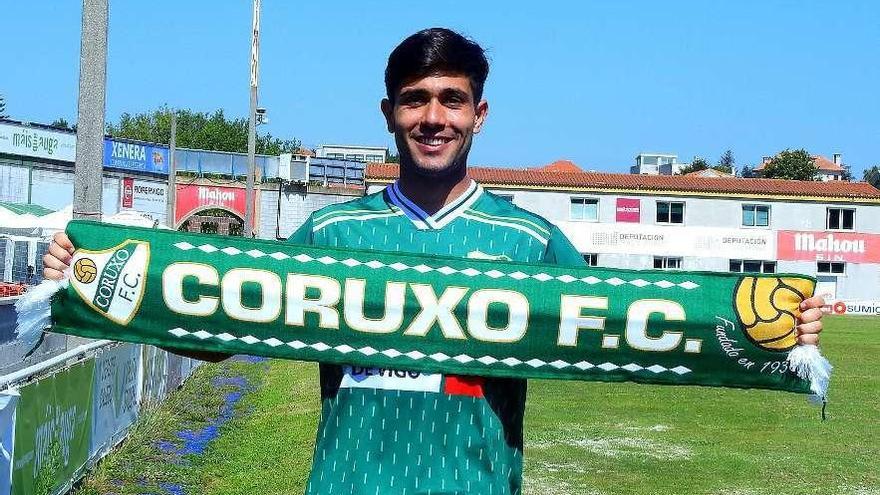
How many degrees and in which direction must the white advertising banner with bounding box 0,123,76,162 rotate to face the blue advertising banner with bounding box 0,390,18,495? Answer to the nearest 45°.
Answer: approximately 45° to its right

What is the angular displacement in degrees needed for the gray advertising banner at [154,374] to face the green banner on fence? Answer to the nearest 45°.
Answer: approximately 45° to its right

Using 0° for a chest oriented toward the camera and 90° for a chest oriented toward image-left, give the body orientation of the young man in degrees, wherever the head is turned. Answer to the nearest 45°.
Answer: approximately 0°

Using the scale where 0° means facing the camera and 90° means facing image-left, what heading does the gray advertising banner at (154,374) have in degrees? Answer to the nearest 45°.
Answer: approximately 315°

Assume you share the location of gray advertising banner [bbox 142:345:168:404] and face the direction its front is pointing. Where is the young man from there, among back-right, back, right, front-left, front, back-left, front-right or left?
front-right

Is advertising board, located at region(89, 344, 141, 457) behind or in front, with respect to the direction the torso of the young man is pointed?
behind

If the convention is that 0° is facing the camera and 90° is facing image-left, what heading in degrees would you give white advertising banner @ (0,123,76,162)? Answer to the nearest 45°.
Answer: approximately 315°

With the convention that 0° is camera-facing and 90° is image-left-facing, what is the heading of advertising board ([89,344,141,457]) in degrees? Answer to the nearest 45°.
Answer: approximately 315°
